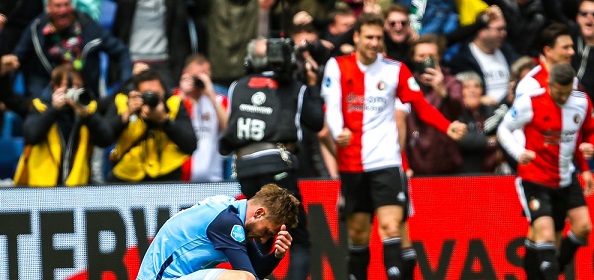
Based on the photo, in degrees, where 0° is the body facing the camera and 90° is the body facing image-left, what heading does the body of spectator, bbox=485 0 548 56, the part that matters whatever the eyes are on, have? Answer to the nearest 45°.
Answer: approximately 0°

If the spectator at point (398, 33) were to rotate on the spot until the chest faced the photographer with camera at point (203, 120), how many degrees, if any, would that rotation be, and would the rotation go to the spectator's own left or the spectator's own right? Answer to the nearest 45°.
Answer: approximately 45° to the spectator's own right

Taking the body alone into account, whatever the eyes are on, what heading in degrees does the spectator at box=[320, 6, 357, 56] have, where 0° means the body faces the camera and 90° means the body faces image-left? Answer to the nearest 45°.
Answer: approximately 315°

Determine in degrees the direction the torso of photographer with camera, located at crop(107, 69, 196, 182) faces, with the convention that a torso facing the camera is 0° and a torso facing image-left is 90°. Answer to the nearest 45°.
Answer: approximately 0°

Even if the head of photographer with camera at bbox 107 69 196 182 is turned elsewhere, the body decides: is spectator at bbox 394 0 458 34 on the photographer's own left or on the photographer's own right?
on the photographer's own left

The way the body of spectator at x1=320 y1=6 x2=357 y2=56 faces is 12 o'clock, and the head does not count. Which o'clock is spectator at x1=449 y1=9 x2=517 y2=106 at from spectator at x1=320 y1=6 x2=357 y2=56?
spectator at x1=449 y1=9 x2=517 y2=106 is roughly at 10 o'clock from spectator at x1=320 y1=6 x2=357 y2=56.
